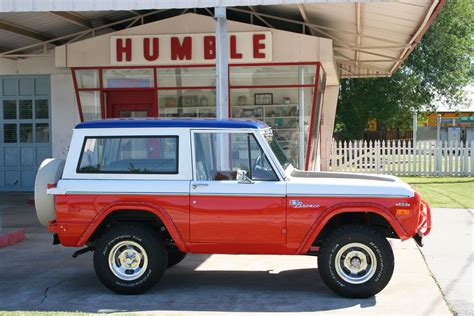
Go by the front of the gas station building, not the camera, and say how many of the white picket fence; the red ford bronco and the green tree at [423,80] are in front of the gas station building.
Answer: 1

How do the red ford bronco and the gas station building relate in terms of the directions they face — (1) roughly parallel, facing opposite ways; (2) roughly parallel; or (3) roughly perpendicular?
roughly perpendicular

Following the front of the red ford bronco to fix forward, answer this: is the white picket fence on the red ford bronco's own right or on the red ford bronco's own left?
on the red ford bronco's own left

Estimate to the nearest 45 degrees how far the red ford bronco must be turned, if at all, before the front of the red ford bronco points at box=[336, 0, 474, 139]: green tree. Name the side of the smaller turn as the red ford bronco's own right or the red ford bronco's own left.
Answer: approximately 90° to the red ford bronco's own left

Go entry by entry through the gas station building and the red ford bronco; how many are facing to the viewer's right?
1

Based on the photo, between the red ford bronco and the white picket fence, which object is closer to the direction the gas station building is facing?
the red ford bronco

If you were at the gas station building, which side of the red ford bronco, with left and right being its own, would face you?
left

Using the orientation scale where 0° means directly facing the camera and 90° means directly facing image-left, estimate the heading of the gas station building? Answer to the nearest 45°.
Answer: approximately 0°

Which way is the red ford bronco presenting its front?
to the viewer's right

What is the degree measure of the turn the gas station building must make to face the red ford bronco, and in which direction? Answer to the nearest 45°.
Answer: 0° — it already faces it

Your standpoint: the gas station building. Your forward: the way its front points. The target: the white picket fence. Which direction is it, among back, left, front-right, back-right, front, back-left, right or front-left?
back-left
